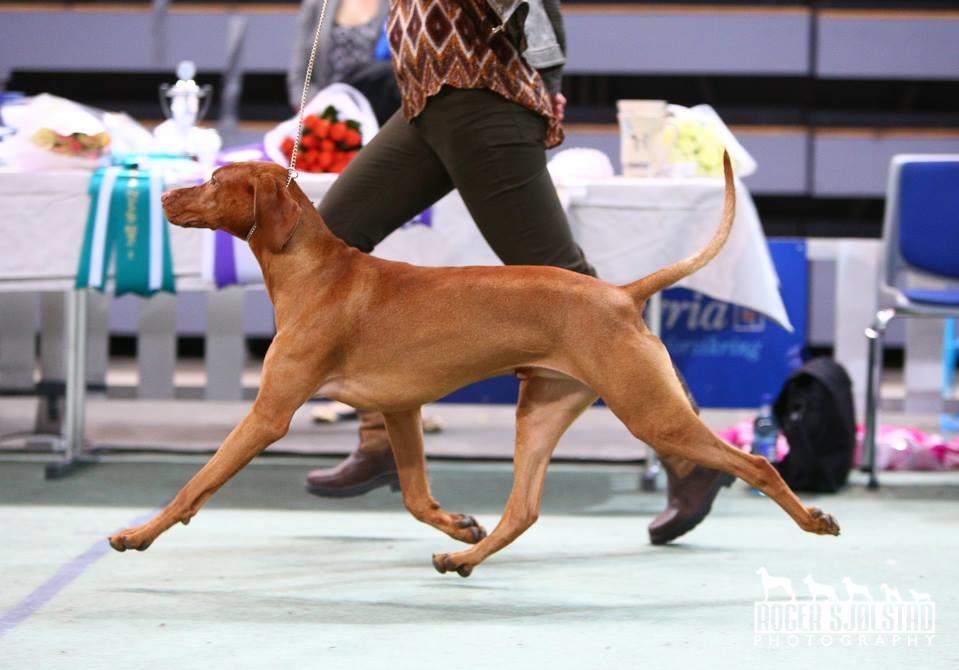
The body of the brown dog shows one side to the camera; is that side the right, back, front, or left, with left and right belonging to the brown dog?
left

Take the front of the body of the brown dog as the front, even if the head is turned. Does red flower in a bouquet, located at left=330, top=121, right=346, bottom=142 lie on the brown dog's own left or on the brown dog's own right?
on the brown dog's own right

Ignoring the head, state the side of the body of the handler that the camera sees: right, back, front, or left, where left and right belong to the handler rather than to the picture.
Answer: left

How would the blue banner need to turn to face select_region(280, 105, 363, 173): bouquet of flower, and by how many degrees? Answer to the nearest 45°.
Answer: approximately 45° to its right
